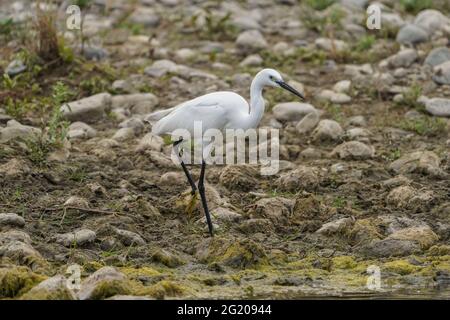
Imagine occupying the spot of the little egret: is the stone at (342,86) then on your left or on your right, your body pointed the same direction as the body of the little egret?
on your left

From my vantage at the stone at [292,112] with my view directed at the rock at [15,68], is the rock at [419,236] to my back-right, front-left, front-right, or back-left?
back-left

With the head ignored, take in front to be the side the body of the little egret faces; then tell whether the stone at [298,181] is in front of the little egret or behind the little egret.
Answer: in front

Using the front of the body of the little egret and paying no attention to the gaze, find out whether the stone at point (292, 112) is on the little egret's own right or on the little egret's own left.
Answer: on the little egret's own left

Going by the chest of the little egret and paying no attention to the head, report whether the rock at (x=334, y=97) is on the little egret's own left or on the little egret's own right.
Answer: on the little egret's own left

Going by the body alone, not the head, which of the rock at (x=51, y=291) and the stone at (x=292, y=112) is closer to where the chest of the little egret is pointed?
the stone

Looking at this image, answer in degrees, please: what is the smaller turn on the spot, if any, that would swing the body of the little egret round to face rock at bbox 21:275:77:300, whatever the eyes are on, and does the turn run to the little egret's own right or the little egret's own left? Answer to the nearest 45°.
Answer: approximately 135° to the little egret's own right

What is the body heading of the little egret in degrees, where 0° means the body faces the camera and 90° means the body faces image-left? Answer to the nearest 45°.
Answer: approximately 270°

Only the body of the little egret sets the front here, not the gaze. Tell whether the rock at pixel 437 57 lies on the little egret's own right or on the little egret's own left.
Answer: on the little egret's own left

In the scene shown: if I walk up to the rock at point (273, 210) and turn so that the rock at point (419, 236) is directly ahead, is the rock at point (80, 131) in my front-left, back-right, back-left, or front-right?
back-left
